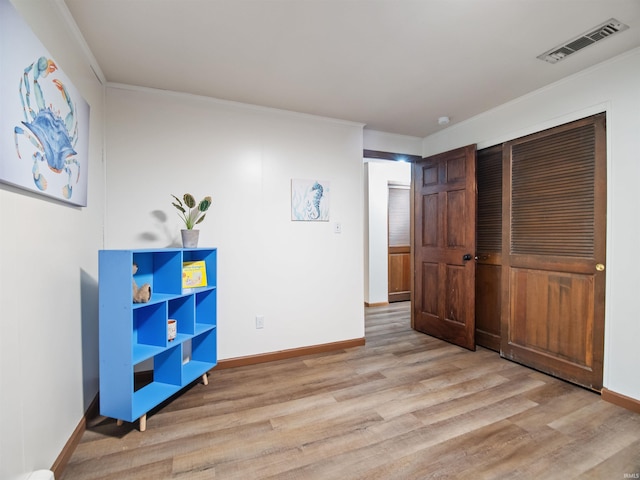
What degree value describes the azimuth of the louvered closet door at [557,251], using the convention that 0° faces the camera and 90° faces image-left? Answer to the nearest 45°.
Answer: approximately 45°

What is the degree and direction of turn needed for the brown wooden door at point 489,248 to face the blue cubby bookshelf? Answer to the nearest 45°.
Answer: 0° — it already faces it

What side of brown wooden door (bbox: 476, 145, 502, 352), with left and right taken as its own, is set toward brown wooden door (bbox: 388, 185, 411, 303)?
right

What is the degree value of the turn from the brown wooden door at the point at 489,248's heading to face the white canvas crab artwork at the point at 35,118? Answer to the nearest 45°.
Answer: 0° — it already faces it

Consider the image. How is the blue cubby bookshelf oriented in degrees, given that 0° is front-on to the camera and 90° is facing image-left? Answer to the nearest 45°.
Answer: approximately 315°

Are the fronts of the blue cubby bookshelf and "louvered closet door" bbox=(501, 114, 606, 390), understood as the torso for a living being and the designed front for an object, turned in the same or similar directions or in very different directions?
very different directions

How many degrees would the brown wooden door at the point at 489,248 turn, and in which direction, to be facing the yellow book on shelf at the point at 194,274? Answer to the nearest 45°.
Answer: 0° — it already faces it

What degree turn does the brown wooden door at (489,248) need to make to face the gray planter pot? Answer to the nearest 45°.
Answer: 0° — it already faces it

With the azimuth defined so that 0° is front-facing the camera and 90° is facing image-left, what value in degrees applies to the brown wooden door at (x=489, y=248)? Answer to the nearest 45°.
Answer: approximately 45°

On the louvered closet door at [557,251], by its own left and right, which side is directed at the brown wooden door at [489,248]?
right
